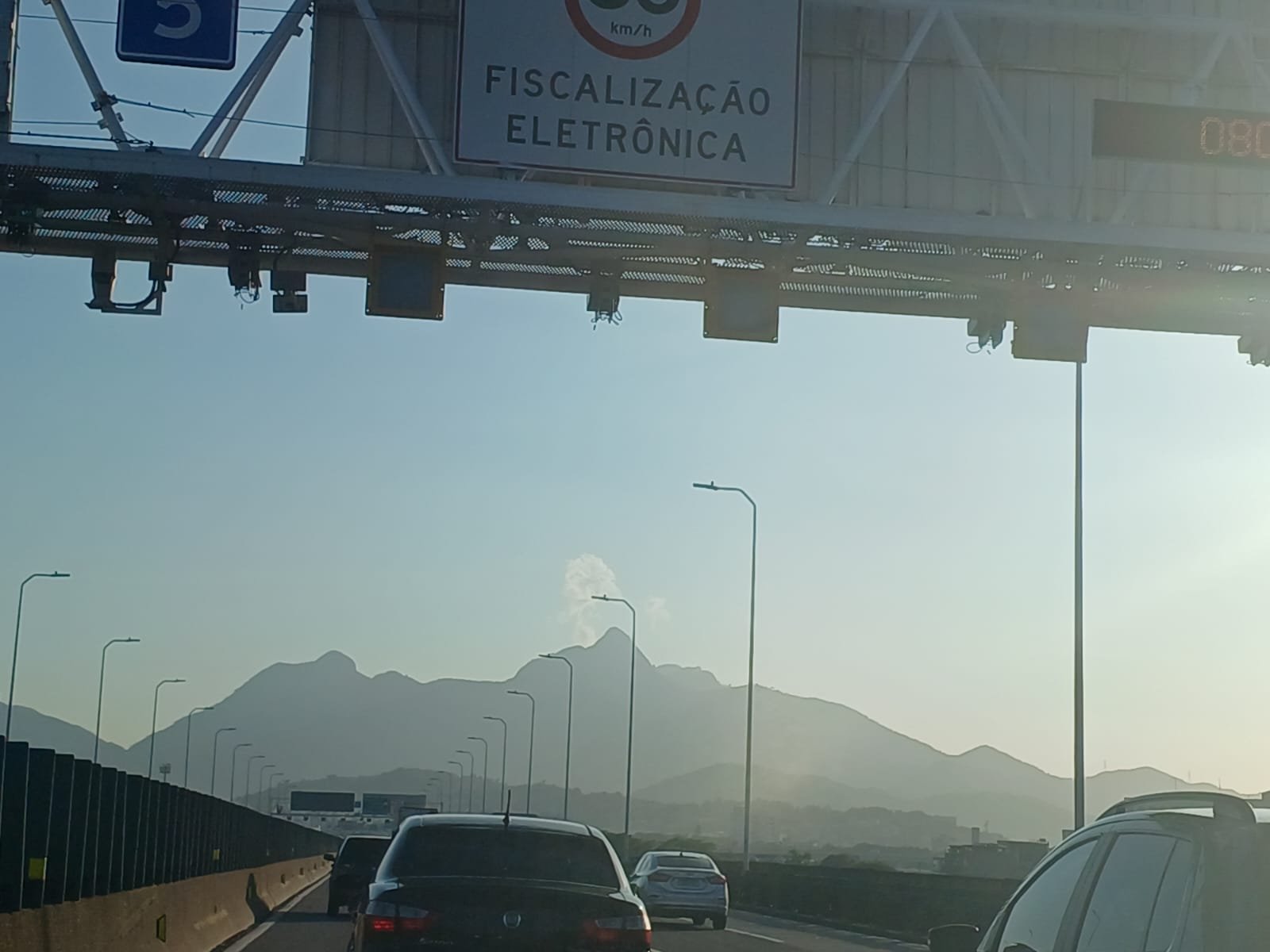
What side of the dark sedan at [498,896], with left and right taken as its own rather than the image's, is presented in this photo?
back

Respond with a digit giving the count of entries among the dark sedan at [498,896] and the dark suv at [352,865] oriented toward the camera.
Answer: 0

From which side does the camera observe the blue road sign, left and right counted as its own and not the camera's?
front

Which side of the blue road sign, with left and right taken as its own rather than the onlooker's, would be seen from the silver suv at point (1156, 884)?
front

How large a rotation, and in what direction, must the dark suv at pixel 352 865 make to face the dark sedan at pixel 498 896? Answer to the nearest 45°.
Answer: approximately 180°

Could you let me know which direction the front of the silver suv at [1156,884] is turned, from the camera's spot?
facing away from the viewer and to the left of the viewer

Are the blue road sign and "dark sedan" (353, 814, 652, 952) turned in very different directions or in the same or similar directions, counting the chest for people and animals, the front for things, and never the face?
very different directions

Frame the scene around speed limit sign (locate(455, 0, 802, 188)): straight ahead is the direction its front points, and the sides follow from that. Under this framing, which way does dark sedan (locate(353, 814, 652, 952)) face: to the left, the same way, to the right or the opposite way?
the opposite way

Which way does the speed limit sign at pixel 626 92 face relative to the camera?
toward the camera

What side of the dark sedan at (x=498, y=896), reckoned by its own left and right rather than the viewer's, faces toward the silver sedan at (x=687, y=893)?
front

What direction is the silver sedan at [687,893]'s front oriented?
away from the camera

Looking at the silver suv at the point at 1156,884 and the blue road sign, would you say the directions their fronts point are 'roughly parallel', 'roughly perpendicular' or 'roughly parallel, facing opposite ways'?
roughly parallel, facing opposite ways

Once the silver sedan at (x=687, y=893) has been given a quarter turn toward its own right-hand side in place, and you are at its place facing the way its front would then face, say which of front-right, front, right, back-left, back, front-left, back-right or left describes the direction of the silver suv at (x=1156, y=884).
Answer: right

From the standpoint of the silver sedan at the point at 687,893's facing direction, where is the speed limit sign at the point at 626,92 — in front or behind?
behind

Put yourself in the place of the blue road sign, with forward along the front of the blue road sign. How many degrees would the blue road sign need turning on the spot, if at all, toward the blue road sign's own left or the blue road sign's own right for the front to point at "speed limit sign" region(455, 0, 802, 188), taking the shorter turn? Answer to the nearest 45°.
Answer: approximately 90° to the blue road sign's own left
